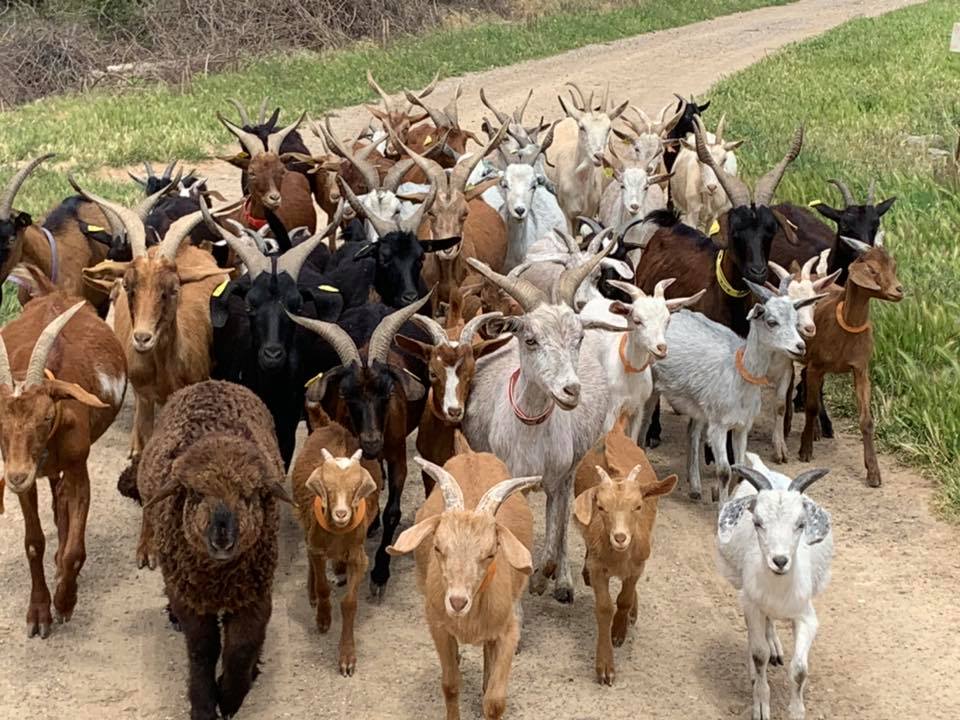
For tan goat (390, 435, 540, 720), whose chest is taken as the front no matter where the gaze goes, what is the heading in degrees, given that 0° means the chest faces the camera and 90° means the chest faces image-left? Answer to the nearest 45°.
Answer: approximately 0°

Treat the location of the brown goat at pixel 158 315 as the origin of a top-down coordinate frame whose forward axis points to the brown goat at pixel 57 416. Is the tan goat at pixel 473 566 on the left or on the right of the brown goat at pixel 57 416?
left

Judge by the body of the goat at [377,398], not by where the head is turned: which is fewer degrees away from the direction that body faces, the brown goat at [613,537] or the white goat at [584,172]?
the brown goat

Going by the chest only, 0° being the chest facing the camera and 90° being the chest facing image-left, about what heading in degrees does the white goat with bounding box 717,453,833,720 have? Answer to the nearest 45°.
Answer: approximately 0°

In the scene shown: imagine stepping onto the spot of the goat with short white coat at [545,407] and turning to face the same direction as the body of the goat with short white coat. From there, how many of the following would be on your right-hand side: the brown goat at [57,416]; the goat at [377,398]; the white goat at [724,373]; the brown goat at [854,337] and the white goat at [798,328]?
2

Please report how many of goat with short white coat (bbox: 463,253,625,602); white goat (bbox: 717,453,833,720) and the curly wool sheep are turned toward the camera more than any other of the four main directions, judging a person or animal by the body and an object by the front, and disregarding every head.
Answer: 3

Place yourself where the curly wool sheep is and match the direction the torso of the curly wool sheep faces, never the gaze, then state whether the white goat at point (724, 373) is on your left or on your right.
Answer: on your left

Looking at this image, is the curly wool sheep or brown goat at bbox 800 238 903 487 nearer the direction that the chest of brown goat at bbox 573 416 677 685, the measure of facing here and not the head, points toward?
the curly wool sheep

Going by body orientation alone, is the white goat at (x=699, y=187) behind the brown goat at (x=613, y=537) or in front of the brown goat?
behind

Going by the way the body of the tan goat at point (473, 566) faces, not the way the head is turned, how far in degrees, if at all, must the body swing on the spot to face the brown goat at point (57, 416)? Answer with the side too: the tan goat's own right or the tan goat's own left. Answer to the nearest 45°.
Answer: approximately 135° to the tan goat's own right

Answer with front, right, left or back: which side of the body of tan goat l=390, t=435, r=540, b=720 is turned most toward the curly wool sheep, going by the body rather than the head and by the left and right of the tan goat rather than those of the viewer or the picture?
right
